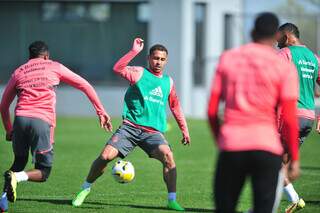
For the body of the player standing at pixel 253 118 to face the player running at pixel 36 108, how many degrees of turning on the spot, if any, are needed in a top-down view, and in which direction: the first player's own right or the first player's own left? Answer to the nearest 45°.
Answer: approximately 45° to the first player's own left

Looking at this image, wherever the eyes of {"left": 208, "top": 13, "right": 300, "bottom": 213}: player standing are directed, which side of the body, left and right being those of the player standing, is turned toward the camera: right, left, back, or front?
back

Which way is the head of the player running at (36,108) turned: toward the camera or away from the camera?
away from the camera
